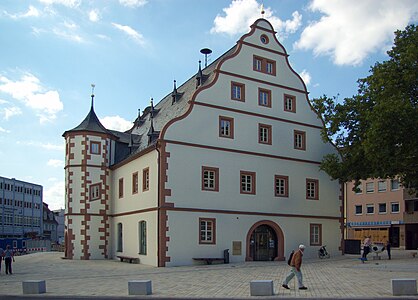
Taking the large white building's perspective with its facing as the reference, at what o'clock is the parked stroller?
The parked stroller is roughly at 10 o'clock from the large white building.

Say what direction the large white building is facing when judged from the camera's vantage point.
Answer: facing the viewer and to the right of the viewer
